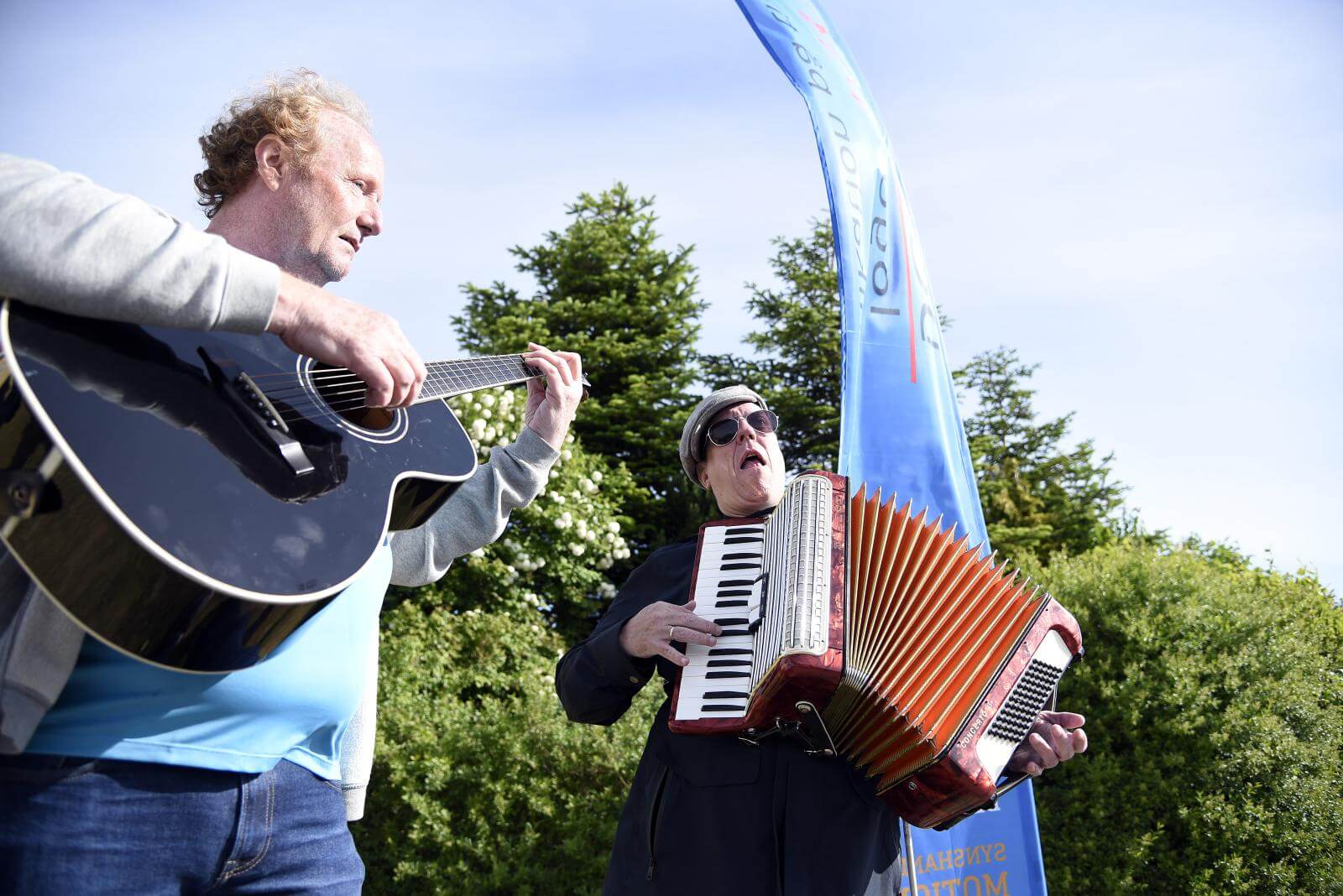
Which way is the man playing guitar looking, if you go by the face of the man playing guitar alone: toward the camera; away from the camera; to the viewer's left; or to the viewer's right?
to the viewer's right

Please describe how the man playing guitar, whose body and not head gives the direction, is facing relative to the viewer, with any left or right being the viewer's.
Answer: facing the viewer and to the right of the viewer

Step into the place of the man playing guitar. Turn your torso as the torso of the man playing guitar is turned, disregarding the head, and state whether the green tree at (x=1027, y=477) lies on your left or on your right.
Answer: on your left

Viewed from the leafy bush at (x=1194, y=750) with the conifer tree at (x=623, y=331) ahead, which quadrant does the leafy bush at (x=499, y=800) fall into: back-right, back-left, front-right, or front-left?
front-left

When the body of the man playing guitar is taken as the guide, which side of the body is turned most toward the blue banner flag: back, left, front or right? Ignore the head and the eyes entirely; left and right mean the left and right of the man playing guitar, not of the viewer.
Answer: left

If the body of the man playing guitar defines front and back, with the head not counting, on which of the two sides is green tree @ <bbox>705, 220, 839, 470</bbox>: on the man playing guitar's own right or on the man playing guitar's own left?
on the man playing guitar's own left

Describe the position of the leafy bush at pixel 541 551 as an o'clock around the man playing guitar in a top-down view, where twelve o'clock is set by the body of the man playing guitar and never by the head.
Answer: The leafy bush is roughly at 8 o'clock from the man playing guitar.

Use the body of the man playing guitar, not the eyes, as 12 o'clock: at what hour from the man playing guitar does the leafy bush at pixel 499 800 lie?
The leafy bush is roughly at 8 o'clock from the man playing guitar.

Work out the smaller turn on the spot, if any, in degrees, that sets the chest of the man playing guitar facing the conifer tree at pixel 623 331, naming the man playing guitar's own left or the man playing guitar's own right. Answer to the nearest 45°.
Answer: approximately 135° to the man playing guitar's own left

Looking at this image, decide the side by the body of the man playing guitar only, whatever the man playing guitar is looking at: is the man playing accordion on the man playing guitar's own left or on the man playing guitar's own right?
on the man playing guitar's own left
